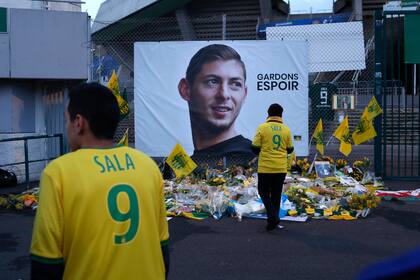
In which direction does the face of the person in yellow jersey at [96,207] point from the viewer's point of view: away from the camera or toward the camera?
away from the camera

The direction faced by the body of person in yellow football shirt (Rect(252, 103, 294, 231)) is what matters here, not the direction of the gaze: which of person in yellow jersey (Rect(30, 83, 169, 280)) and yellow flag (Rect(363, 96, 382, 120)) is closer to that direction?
the yellow flag

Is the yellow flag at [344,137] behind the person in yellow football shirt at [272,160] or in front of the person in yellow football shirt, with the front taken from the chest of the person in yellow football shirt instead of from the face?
in front

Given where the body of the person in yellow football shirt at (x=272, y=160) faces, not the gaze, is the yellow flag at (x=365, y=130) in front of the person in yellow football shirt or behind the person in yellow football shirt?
in front

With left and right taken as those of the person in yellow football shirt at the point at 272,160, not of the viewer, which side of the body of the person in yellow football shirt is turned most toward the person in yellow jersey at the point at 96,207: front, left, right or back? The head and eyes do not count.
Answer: back

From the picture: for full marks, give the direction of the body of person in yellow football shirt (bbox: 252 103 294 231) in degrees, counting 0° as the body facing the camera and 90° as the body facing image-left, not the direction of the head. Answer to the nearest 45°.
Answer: approximately 180°

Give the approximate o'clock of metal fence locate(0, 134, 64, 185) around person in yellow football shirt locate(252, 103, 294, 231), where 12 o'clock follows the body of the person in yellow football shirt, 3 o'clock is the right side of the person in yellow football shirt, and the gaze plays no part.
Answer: The metal fence is roughly at 10 o'clock from the person in yellow football shirt.

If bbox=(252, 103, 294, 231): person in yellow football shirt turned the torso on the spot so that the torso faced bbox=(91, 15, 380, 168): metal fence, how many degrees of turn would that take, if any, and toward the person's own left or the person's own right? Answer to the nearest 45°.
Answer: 0° — they already face it

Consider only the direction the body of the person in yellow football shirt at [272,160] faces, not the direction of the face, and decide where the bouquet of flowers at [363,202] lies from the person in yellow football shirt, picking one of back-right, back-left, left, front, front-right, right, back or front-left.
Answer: front-right
